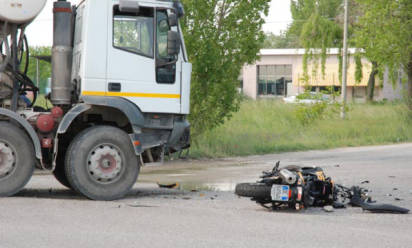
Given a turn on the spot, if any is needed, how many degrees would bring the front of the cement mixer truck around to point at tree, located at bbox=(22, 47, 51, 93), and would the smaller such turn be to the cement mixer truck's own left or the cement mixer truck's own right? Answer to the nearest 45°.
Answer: approximately 135° to the cement mixer truck's own left

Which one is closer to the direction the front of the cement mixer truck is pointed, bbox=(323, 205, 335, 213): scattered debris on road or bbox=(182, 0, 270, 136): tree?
the scattered debris on road

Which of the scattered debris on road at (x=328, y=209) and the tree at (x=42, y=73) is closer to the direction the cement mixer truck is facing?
the scattered debris on road

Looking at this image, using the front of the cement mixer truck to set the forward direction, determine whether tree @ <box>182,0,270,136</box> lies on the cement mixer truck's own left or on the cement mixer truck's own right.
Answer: on the cement mixer truck's own left

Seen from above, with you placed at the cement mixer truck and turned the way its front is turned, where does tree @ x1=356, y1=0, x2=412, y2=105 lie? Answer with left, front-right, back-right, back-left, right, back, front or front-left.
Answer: front-left

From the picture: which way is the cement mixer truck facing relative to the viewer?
to the viewer's right

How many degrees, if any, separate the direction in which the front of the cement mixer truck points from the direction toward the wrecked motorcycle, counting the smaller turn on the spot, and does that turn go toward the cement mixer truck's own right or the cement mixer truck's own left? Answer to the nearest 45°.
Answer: approximately 45° to the cement mixer truck's own right

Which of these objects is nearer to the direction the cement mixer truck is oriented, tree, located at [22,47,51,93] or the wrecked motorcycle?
the wrecked motorcycle
